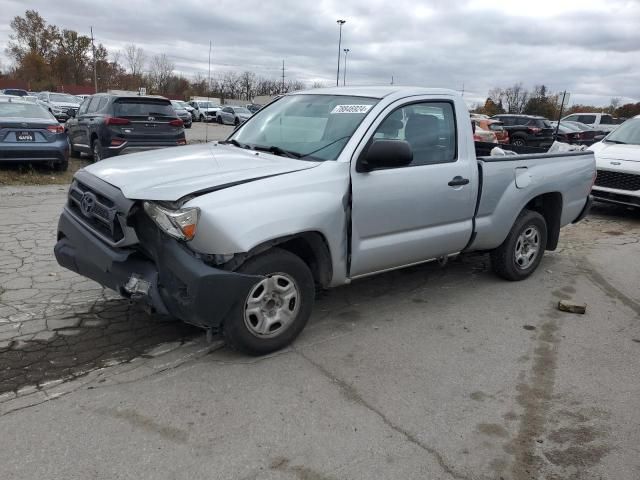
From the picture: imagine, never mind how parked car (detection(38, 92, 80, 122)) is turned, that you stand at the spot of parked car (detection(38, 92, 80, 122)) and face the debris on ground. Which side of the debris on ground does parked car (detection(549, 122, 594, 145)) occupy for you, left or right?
left

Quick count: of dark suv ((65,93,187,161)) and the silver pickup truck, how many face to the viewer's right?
0

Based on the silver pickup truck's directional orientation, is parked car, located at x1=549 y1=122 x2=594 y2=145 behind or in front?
behind

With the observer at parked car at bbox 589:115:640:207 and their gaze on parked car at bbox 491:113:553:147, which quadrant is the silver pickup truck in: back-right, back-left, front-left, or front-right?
back-left

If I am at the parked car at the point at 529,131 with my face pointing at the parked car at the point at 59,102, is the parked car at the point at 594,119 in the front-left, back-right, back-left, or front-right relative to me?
back-right

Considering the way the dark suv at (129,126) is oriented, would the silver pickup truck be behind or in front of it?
behind

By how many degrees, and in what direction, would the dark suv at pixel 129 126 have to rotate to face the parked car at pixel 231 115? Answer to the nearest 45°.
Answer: approximately 45° to its right

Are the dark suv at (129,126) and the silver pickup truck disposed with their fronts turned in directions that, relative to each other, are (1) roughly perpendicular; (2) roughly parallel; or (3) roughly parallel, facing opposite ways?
roughly perpendicular

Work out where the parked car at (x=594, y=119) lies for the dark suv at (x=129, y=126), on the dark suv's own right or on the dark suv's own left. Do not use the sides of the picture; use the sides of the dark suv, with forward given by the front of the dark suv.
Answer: on the dark suv's own right

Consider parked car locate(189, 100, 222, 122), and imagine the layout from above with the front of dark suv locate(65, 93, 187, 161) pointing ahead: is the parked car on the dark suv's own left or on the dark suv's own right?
on the dark suv's own right

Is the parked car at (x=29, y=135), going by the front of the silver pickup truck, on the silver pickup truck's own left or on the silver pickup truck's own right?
on the silver pickup truck's own right

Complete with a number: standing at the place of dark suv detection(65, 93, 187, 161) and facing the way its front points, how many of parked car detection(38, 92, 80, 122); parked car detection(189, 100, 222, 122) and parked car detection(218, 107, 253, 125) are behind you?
0

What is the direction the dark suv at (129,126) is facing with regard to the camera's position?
facing away from the viewer and to the left of the viewer

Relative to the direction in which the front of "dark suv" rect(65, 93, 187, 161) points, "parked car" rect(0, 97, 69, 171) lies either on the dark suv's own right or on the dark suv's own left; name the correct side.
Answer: on the dark suv's own left

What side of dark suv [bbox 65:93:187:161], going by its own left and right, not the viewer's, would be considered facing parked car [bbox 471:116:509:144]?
right

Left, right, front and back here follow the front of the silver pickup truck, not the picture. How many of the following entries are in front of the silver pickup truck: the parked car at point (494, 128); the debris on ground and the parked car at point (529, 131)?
0

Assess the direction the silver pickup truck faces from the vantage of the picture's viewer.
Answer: facing the viewer and to the left of the viewer
